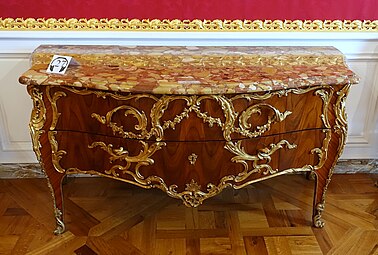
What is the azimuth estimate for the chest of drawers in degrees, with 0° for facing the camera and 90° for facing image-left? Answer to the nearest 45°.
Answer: approximately 0°

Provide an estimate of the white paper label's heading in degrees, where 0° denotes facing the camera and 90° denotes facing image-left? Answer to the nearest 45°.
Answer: approximately 0°
